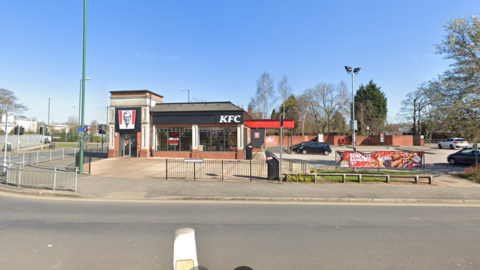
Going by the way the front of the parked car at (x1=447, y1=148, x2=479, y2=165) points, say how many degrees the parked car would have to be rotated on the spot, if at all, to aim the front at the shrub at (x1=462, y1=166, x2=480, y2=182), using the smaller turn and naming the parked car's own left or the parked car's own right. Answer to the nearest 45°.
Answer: approximately 90° to the parked car's own left

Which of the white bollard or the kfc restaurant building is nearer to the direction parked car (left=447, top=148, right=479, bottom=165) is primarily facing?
the kfc restaurant building

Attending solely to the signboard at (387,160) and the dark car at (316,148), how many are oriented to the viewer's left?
1

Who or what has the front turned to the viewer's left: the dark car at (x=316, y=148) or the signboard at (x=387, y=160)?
the dark car

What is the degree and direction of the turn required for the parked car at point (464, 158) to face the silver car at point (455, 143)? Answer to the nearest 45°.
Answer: approximately 90° to its right

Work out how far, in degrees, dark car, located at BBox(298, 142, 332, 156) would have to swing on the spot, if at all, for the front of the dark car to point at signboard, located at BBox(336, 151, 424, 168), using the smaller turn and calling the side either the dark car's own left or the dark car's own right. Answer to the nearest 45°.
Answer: approximately 90° to the dark car's own left

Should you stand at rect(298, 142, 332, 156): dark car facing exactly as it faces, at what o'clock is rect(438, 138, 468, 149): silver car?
The silver car is roughly at 5 o'clock from the dark car.

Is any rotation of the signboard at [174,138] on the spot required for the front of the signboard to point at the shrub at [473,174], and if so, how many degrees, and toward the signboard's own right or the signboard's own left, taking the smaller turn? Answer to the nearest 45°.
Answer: approximately 45° to the signboard's own left

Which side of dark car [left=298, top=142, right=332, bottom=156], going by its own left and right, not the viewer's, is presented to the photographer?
left

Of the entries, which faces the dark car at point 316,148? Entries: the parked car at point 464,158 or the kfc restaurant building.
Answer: the parked car

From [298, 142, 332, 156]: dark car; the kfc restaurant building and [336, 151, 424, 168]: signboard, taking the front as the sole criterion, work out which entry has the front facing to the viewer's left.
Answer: the dark car

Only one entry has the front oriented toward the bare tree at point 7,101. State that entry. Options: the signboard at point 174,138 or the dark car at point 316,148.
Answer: the dark car

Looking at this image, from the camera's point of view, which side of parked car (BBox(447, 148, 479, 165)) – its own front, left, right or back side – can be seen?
left

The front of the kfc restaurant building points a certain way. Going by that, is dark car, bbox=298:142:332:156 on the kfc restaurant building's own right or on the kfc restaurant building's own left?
on the kfc restaurant building's own left

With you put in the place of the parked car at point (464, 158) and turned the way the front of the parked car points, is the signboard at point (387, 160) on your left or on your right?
on your left
